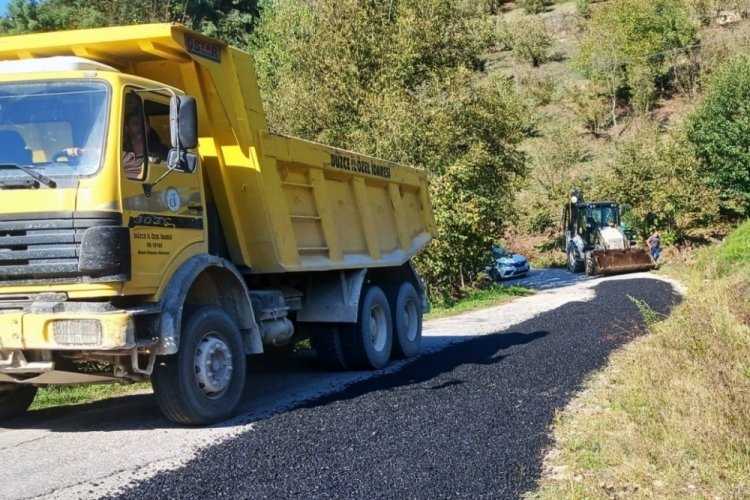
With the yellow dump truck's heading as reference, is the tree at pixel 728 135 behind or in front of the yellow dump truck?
behind

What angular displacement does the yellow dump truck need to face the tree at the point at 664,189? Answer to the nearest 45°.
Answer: approximately 180°

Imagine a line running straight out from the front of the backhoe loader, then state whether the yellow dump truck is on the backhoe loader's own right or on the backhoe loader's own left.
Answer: on the backhoe loader's own right

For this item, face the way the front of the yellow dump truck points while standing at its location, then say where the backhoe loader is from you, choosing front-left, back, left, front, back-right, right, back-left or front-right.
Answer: back

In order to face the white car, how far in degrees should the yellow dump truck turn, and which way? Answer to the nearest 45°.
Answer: approximately 180°

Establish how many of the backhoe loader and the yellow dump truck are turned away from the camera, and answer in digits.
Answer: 0

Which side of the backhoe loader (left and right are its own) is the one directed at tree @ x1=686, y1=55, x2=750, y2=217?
left

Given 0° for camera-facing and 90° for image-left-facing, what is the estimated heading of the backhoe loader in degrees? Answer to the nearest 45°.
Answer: approximately 315°

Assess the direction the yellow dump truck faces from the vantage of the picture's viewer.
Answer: facing the viewer and to the left of the viewer

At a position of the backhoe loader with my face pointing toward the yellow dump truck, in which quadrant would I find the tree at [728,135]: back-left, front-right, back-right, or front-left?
back-left

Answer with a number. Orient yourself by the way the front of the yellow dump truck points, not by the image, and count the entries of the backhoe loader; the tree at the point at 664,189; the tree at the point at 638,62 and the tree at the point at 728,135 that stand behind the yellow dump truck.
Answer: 4

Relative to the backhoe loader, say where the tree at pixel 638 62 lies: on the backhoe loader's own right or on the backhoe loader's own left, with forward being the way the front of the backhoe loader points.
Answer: on the backhoe loader's own left
